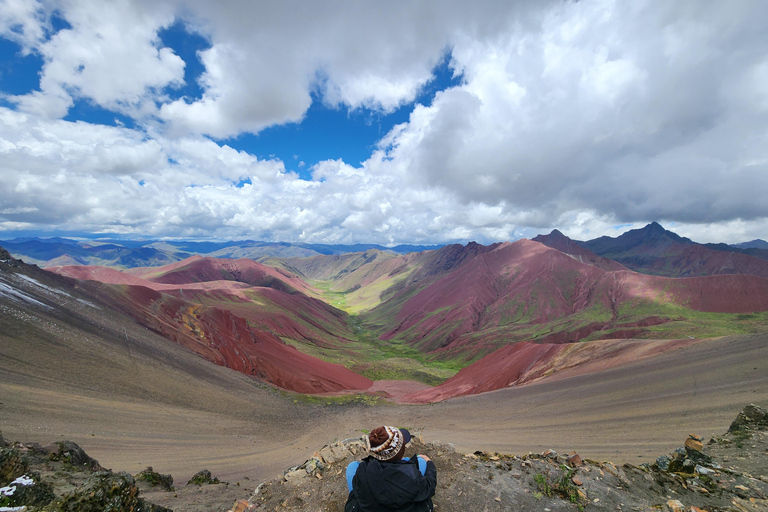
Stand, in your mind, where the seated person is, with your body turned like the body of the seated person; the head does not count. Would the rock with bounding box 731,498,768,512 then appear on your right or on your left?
on your right

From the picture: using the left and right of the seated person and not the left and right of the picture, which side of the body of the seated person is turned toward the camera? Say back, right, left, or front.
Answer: back

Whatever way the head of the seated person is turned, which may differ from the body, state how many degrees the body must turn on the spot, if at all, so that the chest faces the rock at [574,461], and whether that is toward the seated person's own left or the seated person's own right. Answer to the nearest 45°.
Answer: approximately 45° to the seated person's own right

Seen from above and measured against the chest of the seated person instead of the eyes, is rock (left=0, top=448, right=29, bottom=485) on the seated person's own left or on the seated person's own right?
on the seated person's own left

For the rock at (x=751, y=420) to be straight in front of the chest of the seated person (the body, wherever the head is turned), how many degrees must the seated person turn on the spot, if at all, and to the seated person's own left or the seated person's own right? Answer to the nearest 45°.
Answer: approximately 45° to the seated person's own right

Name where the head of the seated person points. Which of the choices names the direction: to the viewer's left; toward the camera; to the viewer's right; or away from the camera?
away from the camera
